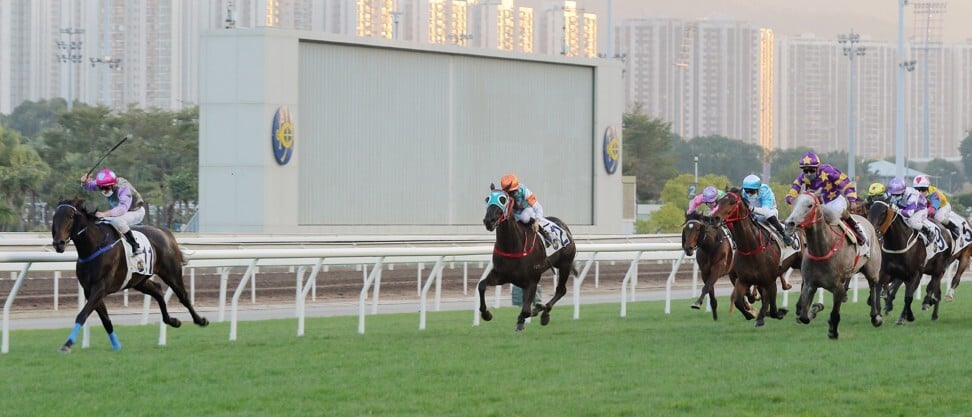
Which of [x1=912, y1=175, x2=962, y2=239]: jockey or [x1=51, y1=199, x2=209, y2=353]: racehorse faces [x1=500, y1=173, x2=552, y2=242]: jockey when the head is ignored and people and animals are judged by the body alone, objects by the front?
[x1=912, y1=175, x2=962, y2=239]: jockey

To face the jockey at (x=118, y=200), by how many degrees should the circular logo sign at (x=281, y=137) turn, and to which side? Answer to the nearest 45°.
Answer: approximately 45° to its right

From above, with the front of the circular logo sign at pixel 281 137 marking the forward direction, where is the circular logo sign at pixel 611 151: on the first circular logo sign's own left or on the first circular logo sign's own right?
on the first circular logo sign's own left

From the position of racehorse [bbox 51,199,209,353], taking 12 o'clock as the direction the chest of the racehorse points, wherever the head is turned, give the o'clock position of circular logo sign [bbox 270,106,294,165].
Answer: The circular logo sign is roughly at 5 o'clock from the racehorse.

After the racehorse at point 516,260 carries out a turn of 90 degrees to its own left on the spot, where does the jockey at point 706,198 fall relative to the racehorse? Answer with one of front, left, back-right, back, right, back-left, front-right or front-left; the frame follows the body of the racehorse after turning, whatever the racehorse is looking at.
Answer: left

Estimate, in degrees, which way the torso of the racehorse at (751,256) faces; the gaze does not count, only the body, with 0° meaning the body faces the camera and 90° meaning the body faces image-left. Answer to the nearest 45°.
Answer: approximately 45°

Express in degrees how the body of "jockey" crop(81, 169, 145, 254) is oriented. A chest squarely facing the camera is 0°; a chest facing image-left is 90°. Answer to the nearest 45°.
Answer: approximately 45°

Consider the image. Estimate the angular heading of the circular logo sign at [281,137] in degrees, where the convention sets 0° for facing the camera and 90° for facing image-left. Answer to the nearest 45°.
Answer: approximately 315°

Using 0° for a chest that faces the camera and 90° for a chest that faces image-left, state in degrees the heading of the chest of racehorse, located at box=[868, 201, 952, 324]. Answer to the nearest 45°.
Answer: approximately 45°
